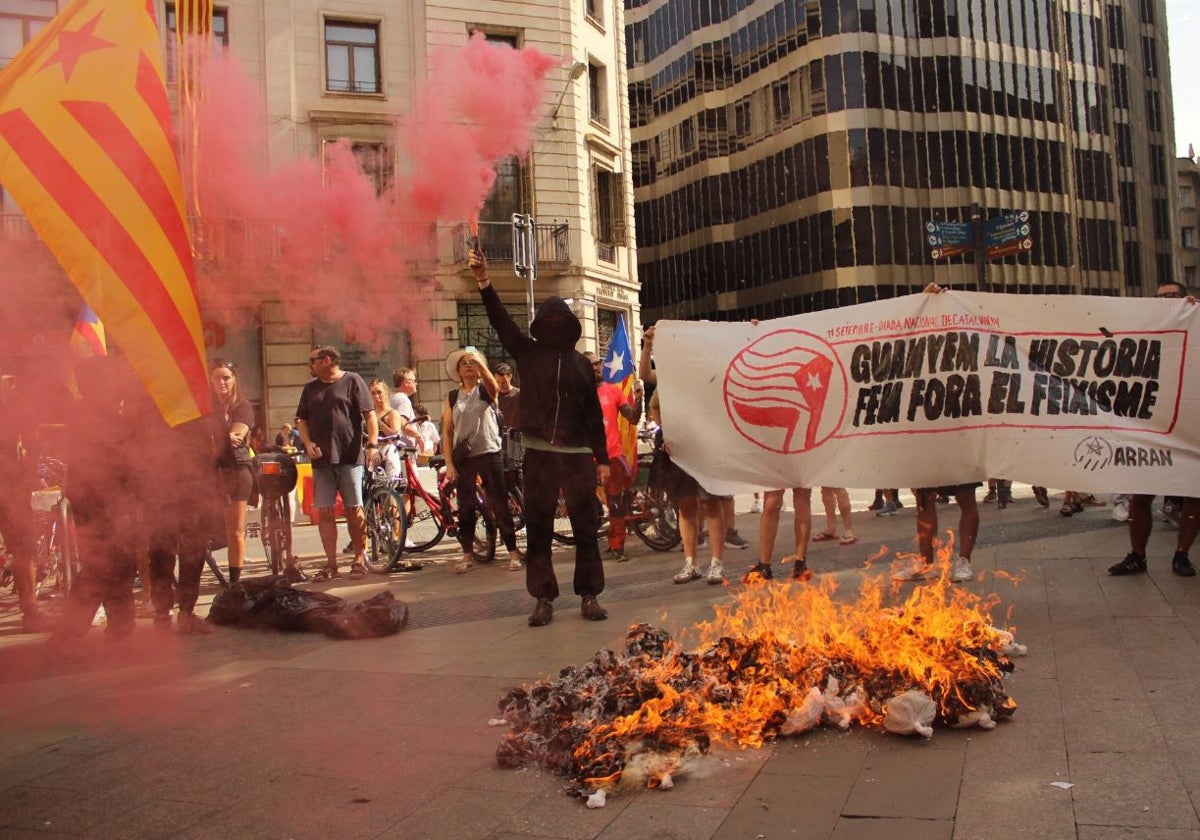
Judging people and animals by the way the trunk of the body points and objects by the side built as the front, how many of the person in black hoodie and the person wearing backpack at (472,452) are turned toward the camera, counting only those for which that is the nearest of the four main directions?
2

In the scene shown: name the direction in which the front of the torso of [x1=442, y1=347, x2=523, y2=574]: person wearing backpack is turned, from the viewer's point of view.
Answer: toward the camera

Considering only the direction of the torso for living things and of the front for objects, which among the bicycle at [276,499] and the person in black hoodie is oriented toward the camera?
the person in black hoodie

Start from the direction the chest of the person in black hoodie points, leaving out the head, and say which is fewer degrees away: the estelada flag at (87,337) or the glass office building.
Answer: the estelada flag

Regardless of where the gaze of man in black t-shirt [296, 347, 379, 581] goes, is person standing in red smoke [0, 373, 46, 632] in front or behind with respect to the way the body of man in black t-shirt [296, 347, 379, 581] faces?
in front

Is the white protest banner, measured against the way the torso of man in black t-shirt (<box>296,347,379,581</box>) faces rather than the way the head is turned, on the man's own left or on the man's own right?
on the man's own left

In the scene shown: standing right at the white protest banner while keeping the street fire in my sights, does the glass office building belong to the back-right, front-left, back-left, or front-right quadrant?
back-right

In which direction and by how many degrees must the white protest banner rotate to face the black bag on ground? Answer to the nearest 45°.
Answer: approximately 90° to its right

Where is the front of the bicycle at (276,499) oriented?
away from the camera

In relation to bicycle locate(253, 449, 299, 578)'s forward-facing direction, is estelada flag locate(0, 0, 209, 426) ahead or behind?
behind

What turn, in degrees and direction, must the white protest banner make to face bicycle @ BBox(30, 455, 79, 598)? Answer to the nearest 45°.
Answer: approximately 90° to its right

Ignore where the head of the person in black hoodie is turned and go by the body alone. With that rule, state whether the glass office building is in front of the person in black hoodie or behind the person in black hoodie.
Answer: behind

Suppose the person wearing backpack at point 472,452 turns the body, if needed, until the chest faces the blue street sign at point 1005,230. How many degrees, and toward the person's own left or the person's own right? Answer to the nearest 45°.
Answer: approximately 135° to the person's own left

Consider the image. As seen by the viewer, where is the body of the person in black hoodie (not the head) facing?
toward the camera

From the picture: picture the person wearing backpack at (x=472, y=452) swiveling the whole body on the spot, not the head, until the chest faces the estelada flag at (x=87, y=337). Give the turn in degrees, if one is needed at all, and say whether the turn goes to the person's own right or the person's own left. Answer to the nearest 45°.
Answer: approximately 45° to the person's own right

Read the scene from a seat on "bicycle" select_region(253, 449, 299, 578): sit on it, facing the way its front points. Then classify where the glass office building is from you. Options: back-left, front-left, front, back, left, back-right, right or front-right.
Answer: front-right

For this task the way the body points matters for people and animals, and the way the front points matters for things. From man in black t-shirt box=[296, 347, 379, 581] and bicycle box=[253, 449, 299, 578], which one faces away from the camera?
the bicycle

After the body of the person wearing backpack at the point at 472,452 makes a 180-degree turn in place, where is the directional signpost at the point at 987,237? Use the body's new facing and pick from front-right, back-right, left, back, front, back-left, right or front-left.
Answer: front-right

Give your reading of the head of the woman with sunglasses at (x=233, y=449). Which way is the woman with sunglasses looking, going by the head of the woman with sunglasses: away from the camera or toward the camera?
toward the camera

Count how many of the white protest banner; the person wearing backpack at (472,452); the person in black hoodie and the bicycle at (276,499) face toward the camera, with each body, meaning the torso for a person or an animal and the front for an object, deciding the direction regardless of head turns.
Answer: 3
